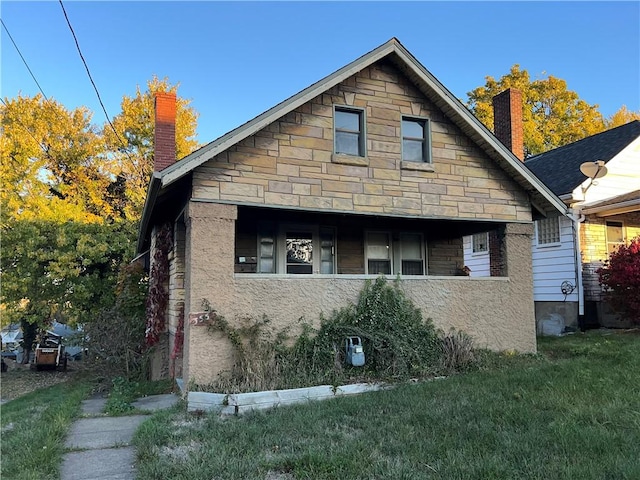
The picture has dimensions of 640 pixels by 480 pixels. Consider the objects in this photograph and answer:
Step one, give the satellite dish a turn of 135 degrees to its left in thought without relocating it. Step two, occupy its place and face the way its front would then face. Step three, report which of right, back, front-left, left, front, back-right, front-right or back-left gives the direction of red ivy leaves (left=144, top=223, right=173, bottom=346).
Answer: back-left

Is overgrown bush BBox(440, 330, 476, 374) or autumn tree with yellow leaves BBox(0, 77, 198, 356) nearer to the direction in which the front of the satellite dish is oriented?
the overgrown bush

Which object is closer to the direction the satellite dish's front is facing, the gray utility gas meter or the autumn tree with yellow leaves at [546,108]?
the gray utility gas meter

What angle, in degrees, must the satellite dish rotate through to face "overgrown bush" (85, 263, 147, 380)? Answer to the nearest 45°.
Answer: approximately 90° to its right
